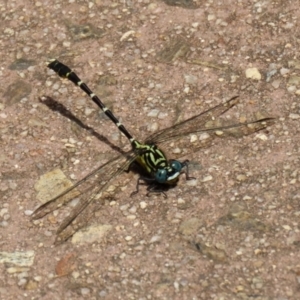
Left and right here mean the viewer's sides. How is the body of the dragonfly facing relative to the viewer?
facing the viewer and to the right of the viewer
